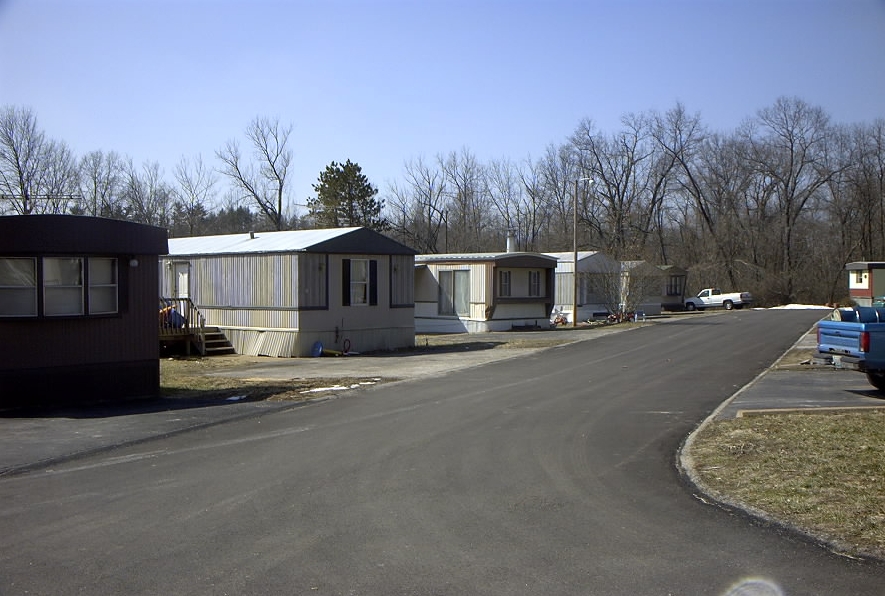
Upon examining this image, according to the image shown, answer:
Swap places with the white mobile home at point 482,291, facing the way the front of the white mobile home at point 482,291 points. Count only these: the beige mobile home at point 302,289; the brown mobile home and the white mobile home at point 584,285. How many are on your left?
1

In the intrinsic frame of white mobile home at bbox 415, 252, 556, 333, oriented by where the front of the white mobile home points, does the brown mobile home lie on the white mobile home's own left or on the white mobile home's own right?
on the white mobile home's own right

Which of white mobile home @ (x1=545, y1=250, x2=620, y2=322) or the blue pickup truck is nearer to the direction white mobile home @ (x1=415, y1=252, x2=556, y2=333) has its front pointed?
the blue pickup truck

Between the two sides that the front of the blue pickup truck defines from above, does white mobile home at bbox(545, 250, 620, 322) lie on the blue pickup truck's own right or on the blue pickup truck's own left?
on the blue pickup truck's own left

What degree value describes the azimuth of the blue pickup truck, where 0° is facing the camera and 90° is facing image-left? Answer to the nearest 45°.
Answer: approximately 225°

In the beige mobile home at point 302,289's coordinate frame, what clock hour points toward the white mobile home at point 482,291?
The white mobile home is roughly at 9 o'clock from the beige mobile home.

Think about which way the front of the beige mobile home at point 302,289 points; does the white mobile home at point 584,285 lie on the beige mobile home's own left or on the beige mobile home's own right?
on the beige mobile home's own left

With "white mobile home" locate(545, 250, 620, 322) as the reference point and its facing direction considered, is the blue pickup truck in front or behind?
in front

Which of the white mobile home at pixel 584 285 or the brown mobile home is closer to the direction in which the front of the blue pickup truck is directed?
the white mobile home
